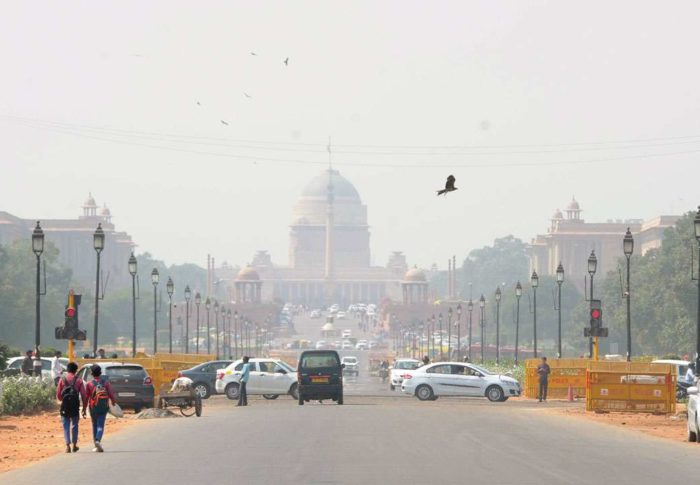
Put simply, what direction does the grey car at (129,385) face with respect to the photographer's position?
facing away from the viewer and to the left of the viewer

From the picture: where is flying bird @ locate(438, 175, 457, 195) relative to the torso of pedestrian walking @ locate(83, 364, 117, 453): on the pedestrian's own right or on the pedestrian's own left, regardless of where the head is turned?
on the pedestrian's own right

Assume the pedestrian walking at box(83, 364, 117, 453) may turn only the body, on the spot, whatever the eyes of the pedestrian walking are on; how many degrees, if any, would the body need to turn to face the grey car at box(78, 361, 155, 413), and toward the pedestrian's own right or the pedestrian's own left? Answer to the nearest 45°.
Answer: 0° — they already face it

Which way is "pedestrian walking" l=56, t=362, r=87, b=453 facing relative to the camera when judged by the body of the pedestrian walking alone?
away from the camera

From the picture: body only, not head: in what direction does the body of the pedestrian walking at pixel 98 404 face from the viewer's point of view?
away from the camera

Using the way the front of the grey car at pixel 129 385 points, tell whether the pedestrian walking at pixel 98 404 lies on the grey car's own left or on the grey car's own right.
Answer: on the grey car's own left

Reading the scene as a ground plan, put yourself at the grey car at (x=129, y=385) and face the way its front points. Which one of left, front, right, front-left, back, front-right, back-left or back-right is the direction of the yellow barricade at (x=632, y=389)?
back-right
